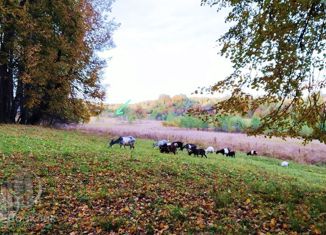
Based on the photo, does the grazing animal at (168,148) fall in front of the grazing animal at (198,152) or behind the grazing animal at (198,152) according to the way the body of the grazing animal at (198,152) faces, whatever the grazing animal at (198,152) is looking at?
in front

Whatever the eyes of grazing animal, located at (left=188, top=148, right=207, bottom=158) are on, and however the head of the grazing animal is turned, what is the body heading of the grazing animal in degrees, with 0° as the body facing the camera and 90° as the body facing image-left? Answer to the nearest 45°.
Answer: approximately 90°
